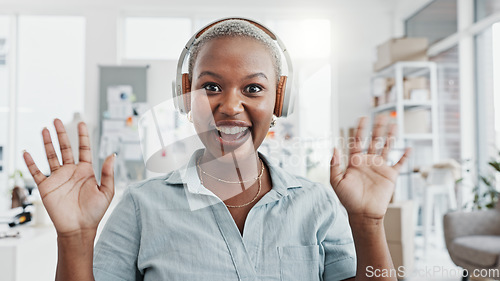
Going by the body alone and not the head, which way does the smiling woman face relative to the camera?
toward the camera

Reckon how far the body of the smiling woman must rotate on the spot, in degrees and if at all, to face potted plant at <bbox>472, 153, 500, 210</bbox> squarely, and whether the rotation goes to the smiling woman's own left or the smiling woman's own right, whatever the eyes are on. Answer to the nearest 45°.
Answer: approximately 135° to the smiling woman's own left

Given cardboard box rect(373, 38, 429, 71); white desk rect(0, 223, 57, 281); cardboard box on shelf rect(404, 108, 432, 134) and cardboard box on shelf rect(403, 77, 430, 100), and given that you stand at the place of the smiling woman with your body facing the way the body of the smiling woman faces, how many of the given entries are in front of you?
0

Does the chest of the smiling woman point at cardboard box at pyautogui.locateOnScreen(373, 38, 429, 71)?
no

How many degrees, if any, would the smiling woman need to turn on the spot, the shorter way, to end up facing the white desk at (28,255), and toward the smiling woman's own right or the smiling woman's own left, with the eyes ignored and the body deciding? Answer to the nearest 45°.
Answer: approximately 135° to the smiling woman's own right

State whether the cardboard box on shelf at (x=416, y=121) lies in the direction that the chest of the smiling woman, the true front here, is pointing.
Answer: no

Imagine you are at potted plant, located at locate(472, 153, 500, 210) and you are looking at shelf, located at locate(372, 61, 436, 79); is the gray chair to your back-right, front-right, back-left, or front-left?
back-left

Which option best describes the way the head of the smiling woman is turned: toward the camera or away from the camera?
toward the camera

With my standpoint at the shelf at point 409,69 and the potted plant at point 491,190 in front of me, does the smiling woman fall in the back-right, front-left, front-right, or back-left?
front-right

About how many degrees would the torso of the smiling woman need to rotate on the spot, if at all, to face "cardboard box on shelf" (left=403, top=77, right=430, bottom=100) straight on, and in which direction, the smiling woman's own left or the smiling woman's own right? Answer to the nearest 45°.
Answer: approximately 135° to the smiling woman's own left

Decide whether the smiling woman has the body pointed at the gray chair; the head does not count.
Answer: no

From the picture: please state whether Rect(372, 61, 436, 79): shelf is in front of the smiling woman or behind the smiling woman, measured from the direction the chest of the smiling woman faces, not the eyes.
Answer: behind

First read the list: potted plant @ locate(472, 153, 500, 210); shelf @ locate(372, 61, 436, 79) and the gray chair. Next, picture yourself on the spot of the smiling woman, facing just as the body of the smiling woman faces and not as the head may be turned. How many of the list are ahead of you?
0

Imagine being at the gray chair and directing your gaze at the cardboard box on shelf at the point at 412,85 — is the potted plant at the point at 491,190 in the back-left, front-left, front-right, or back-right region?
front-right
